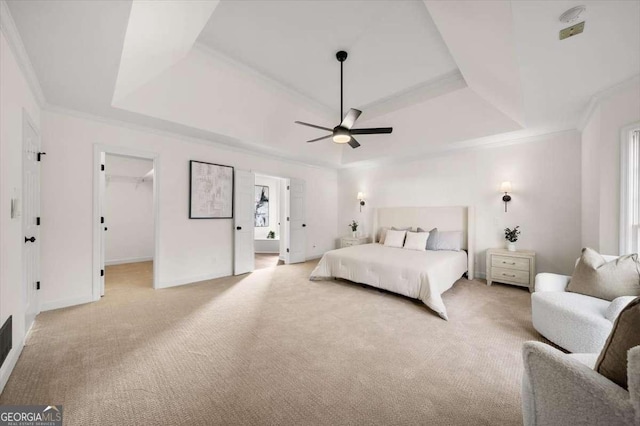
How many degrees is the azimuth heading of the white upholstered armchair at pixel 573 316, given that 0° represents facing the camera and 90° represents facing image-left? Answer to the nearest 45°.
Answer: approximately 45°

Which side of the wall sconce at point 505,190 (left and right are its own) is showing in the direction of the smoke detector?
front

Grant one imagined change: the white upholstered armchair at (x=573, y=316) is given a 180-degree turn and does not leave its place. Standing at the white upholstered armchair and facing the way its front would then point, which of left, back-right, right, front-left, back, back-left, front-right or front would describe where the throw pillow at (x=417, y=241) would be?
left

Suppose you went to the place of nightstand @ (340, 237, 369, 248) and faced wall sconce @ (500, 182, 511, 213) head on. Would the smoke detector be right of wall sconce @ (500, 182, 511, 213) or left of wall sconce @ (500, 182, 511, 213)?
right

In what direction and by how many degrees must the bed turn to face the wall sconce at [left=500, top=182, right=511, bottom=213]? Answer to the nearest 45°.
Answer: approximately 180°

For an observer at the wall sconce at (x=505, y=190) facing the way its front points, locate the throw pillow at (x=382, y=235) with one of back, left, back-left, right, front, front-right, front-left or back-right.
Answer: right

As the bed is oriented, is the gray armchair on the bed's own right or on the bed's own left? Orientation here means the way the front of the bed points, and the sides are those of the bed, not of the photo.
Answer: on the bed's own left

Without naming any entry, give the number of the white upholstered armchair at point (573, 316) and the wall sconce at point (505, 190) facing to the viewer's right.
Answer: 0

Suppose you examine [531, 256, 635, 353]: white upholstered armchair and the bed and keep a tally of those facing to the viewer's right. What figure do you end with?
0

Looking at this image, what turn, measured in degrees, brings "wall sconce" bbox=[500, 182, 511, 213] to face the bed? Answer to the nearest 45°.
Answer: approximately 45° to its right

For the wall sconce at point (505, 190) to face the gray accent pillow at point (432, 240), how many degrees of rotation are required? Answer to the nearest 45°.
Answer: approximately 90° to its right

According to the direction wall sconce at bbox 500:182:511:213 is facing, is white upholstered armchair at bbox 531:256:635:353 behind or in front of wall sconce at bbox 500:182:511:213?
in front

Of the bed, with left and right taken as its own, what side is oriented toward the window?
left
